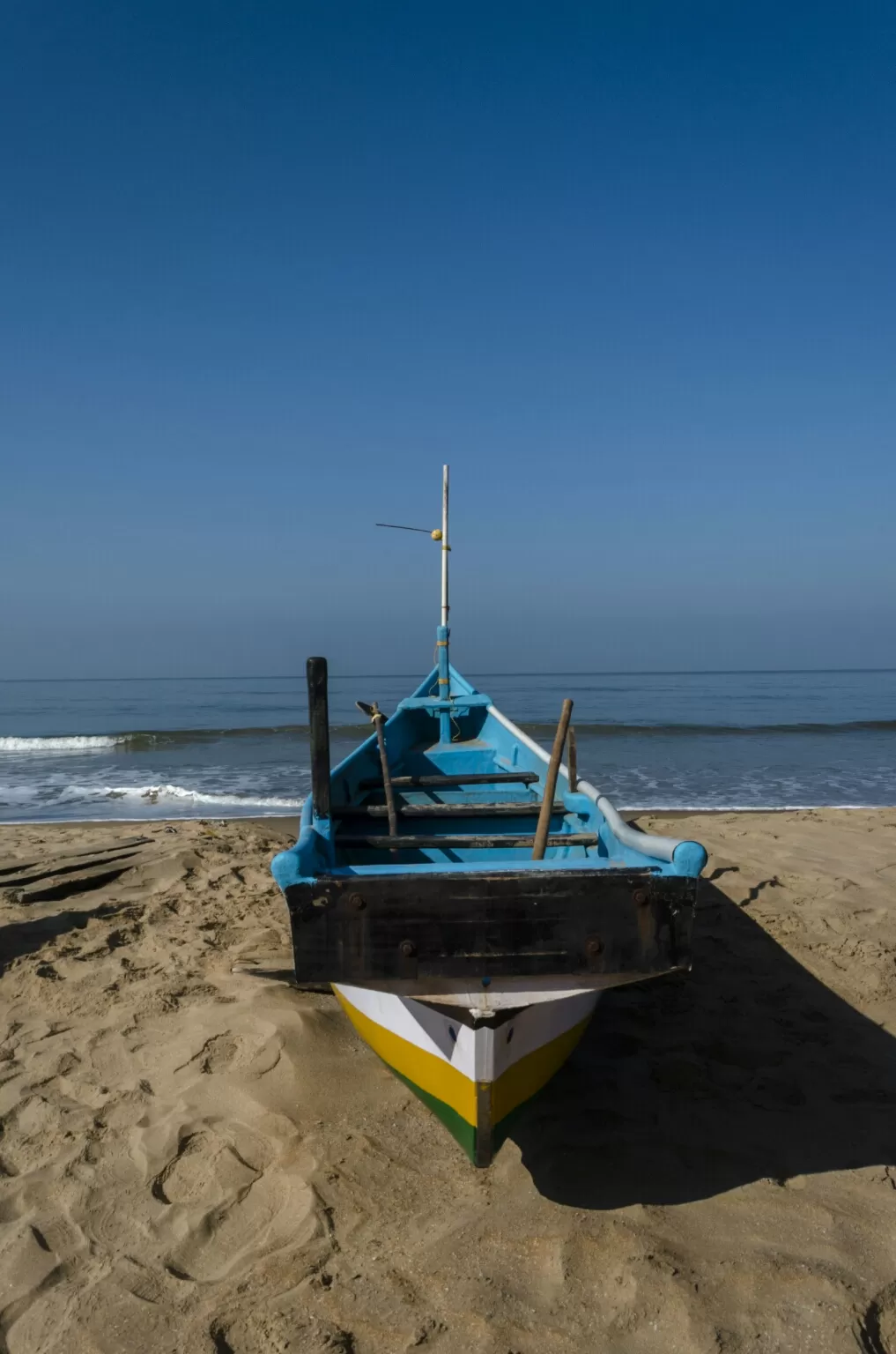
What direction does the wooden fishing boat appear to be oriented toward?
away from the camera
